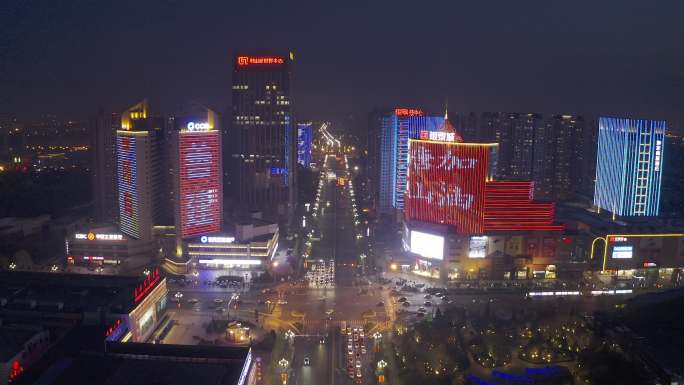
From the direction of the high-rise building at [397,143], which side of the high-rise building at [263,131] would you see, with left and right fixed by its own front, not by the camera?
left

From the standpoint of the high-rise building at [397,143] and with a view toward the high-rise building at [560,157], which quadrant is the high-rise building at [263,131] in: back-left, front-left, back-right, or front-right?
back-left

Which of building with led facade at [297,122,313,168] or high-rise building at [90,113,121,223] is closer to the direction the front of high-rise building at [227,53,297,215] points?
the high-rise building

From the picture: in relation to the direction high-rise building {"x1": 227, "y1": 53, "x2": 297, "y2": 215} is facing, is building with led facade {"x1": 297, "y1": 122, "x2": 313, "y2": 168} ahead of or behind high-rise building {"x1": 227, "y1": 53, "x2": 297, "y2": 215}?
behind

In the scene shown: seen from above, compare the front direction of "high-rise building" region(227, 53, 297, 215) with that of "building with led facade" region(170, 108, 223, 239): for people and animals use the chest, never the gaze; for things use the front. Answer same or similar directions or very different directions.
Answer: same or similar directions

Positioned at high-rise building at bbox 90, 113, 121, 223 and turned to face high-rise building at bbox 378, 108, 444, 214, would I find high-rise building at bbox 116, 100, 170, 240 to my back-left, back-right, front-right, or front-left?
front-right

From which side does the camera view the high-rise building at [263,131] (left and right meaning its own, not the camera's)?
front

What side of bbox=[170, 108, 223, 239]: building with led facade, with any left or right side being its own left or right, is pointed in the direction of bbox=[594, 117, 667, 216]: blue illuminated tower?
left

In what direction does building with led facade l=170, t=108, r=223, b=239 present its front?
toward the camera

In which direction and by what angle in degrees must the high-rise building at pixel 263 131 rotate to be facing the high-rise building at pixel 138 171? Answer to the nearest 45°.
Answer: approximately 45° to its right

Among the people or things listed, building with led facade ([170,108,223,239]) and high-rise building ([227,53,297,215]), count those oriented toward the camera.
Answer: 2

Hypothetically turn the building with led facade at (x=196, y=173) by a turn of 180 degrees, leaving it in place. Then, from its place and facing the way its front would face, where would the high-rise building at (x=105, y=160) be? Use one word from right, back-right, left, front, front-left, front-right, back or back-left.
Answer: front-left

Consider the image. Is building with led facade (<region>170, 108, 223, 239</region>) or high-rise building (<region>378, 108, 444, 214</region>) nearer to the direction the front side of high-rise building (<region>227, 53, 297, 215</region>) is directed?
the building with led facade

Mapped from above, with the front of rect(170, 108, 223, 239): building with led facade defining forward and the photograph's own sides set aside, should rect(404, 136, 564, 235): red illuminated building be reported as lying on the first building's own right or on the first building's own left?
on the first building's own left

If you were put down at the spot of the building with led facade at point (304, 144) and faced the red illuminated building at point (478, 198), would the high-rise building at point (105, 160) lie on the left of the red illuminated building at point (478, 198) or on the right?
right

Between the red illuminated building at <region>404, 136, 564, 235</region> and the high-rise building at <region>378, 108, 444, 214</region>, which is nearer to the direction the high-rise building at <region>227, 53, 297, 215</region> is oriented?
the red illuminated building

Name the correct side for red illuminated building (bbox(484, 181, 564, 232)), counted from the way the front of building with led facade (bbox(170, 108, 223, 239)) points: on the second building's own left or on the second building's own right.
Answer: on the second building's own left
